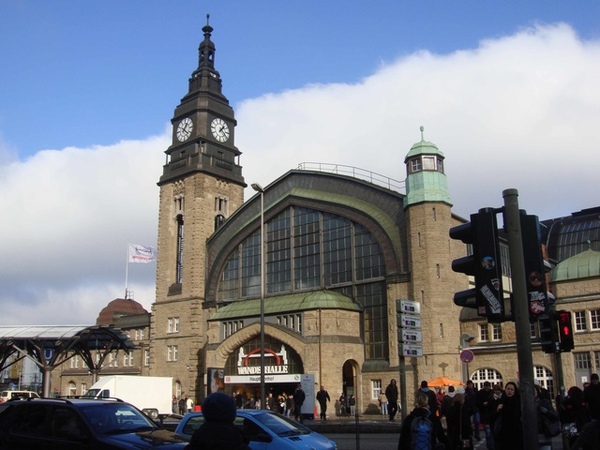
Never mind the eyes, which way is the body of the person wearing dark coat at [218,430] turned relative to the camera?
away from the camera

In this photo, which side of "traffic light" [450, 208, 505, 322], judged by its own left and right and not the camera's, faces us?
left

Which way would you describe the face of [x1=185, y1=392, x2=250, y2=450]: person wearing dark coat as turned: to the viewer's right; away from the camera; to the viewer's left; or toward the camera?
away from the camera

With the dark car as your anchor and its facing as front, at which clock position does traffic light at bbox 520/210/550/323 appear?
The traffic light is roughly at 12 o'clock from the dark car.

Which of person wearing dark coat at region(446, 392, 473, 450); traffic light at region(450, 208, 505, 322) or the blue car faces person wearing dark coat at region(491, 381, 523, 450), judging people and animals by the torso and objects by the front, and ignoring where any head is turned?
the blue car

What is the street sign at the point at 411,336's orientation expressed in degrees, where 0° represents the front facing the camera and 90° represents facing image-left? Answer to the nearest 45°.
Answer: approximately 0°

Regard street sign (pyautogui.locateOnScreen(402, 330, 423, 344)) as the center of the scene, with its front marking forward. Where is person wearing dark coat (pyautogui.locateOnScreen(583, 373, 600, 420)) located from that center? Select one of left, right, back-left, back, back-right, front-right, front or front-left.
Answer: left

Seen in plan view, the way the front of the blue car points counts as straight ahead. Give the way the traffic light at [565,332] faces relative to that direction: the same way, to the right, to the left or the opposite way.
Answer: to the right
